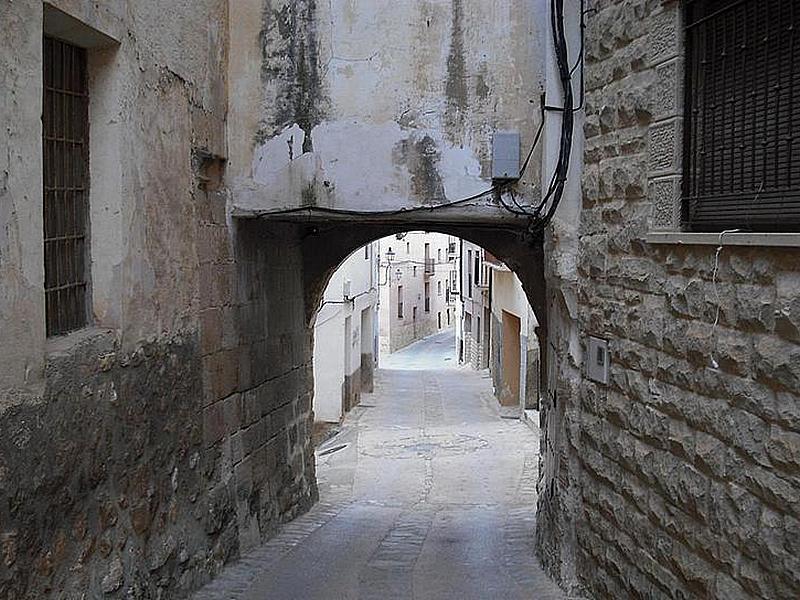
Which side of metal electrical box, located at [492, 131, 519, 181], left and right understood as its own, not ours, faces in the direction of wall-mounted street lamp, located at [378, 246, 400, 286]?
back

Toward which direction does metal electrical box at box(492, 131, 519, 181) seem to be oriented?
toward the camera
